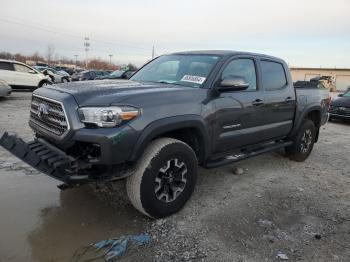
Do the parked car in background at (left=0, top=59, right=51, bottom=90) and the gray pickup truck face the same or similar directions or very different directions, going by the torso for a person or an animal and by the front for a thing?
very different directions

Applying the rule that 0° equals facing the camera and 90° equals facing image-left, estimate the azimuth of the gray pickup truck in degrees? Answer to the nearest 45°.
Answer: approximately 45°

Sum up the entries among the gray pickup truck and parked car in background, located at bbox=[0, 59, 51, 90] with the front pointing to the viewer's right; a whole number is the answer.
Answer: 1

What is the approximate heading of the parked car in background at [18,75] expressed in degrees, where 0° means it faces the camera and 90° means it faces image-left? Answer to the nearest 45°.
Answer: approximately 270°

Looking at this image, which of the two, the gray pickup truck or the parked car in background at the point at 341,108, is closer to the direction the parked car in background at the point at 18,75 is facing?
the parked car in background

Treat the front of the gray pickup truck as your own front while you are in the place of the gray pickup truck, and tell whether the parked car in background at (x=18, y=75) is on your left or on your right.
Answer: on your right

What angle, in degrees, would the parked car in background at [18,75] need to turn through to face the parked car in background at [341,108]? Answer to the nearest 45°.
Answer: approximately 45° to its right

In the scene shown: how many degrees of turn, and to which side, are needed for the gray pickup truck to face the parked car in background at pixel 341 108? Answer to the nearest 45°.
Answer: approximately 180°

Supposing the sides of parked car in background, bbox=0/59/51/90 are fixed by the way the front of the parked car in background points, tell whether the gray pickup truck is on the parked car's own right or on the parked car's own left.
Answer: on the parked car's own right
